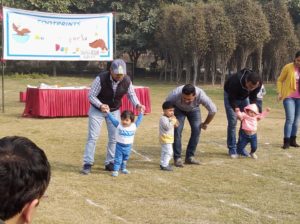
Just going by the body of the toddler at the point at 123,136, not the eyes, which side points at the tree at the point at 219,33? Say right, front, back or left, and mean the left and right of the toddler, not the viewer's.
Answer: back

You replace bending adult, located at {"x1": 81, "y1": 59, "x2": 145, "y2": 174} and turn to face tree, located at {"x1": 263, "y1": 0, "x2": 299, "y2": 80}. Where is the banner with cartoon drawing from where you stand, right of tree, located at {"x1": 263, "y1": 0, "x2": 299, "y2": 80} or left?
left

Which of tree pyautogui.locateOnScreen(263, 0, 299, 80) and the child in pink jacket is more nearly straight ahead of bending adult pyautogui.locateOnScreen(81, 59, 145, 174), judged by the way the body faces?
the child in pink jacket

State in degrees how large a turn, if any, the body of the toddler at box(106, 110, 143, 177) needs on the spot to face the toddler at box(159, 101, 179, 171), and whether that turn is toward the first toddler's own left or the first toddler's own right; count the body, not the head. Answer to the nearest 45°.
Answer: approximately 135° to the first toddler's own left

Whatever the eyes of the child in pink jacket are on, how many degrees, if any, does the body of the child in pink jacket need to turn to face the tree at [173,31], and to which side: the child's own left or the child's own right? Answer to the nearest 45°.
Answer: approximately 180°

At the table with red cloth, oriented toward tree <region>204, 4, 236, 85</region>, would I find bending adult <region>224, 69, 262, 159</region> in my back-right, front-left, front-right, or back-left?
back-right

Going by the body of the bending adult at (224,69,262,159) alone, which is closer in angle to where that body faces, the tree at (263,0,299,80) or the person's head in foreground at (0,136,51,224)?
the person's head in foreground

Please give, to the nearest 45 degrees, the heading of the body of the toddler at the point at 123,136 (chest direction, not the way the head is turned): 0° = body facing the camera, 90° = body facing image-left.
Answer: approximately 0°

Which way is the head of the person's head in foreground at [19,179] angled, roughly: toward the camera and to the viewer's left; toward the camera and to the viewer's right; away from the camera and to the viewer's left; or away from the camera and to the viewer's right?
away from the camera and to the viewer's right

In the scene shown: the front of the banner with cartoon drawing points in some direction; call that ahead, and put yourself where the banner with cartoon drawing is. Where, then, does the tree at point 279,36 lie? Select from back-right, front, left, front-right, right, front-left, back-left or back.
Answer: back-left

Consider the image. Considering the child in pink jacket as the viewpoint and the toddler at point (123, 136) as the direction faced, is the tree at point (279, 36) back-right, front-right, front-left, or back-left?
back-right
